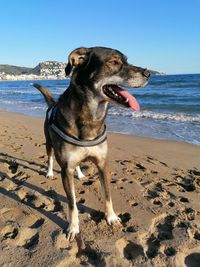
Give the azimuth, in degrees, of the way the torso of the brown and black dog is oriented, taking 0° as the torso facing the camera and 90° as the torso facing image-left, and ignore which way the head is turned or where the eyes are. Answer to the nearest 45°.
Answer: approximately 315°
